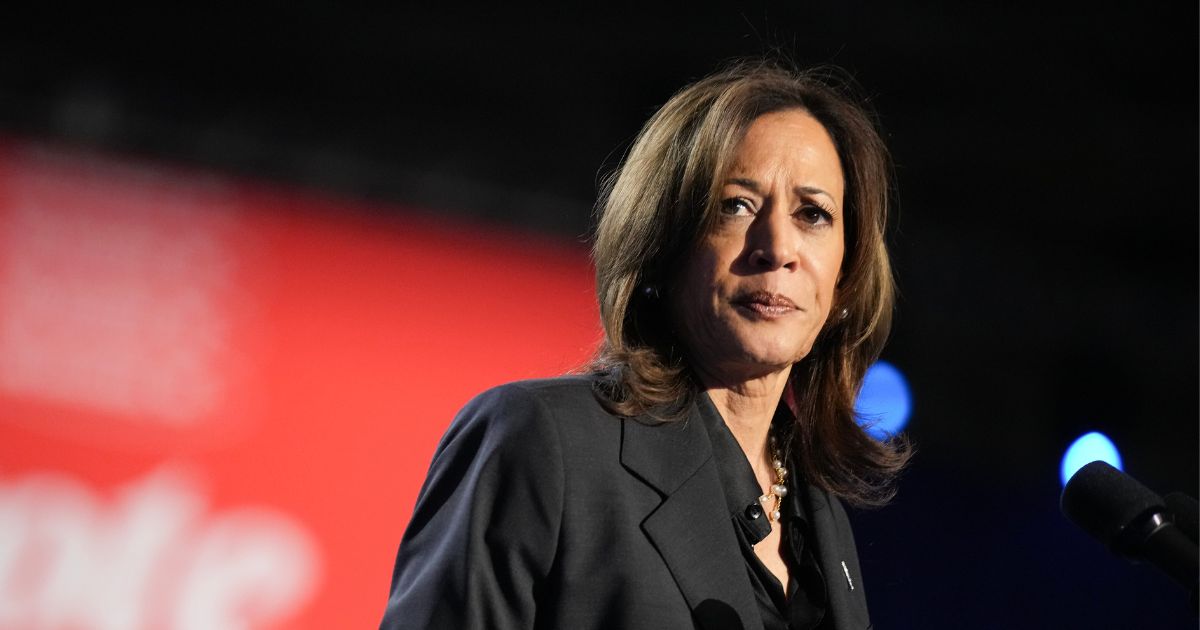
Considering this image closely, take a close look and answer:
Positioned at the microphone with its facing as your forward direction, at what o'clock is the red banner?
The red banner is roughly at 1 o'clock from the microphone.

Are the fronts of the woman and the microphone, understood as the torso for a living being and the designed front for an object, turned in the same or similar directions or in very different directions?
very different directions

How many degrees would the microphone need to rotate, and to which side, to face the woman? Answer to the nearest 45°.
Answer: approximately 45° to its right

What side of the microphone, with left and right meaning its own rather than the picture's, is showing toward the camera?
left

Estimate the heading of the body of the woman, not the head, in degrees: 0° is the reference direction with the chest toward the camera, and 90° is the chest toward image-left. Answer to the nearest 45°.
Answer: approximately 315°

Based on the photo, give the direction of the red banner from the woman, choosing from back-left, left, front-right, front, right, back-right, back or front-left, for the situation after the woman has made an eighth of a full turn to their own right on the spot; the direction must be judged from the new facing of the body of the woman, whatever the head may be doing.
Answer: back-right

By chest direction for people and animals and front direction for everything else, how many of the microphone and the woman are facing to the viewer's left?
1
